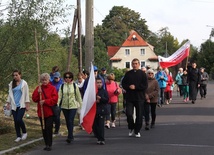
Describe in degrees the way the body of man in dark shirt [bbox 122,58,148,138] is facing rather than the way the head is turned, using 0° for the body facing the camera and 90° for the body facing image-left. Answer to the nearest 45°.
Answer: approximately 0°

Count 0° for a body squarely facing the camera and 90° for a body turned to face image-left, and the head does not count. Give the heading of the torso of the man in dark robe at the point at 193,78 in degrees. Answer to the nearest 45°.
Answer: approximately 0°

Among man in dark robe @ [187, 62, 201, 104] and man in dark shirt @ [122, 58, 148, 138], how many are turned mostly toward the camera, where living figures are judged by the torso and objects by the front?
2

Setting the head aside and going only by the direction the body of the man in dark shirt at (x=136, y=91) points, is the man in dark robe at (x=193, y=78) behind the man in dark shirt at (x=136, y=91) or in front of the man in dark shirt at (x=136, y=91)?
behind

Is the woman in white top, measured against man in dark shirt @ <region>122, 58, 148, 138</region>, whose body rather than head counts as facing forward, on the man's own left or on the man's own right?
on the man's own right

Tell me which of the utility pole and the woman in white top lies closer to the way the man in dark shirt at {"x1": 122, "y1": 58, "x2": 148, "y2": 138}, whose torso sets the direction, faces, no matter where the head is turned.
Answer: the woman in white top

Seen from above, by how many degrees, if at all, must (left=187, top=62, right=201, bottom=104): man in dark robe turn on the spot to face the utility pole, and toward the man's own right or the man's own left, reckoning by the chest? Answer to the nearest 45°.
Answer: approximately 45° to the man's own right
